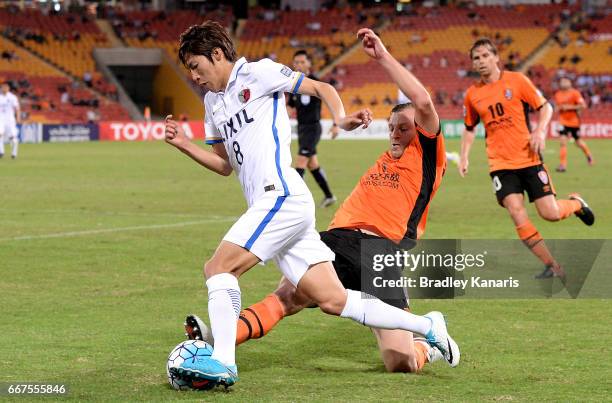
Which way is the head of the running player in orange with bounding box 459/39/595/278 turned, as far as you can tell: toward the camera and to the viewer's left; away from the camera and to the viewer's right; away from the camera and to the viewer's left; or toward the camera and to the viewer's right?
toward the camera and to the viewer's left

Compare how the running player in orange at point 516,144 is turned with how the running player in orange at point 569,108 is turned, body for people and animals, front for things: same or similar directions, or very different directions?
same or similar directions

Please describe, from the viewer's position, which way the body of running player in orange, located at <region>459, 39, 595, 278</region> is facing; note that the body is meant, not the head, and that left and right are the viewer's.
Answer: facing the viewer and to the left of the viewer

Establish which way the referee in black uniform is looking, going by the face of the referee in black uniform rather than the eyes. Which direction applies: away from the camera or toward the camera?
toward the camera

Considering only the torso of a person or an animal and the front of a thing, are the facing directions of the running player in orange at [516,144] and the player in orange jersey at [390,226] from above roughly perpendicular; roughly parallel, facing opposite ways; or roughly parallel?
roughly parallel

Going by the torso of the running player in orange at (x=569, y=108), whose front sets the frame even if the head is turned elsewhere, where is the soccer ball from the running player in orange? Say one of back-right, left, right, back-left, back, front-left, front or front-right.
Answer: front-left

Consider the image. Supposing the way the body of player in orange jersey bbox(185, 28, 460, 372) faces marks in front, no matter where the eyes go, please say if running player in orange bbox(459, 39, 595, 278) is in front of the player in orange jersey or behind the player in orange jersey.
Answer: behind

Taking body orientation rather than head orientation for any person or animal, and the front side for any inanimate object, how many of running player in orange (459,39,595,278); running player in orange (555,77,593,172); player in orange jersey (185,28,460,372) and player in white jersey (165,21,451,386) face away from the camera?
0

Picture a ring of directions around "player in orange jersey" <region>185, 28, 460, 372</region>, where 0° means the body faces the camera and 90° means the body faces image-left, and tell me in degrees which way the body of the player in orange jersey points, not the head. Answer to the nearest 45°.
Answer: approximately 45°

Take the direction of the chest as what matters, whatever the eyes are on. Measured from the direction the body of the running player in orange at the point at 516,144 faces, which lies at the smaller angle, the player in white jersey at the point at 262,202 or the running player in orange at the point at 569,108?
the player in white jersey

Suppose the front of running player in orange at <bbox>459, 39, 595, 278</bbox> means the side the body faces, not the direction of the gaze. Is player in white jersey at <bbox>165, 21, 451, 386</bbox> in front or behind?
in front

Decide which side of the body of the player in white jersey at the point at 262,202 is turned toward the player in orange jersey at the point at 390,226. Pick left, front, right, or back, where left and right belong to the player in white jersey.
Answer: back

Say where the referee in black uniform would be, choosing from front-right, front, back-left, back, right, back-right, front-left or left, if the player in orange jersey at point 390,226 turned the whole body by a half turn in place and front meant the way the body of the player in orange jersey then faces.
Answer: front-left

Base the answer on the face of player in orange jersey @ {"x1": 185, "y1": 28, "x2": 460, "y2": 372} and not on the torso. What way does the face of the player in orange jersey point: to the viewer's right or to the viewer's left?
to the viewer's left

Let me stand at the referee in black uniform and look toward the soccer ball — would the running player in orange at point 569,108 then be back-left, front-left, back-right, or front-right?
back-left

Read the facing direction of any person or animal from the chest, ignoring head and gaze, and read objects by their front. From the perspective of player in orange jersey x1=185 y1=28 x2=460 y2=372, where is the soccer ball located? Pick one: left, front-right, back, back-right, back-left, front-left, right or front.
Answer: front
